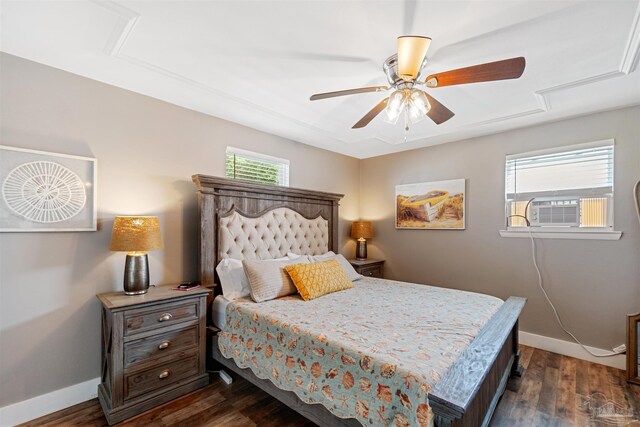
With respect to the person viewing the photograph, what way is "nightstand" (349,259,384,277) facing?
facing the viewer and to the right of the viewer

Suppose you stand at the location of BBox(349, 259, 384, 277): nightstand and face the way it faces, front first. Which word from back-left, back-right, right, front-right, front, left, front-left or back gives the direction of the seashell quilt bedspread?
front-right

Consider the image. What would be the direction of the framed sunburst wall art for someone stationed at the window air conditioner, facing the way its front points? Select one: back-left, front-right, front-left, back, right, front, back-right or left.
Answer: front-right

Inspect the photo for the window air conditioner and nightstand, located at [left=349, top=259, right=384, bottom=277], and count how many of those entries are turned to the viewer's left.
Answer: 0

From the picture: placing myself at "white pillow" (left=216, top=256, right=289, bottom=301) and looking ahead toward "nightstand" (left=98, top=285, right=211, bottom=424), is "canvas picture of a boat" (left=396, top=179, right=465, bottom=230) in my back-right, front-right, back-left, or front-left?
back-left

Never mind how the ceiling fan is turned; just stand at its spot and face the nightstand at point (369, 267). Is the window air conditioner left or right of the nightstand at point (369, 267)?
right

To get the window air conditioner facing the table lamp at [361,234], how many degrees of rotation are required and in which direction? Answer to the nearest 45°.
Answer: approximately 90° to its right

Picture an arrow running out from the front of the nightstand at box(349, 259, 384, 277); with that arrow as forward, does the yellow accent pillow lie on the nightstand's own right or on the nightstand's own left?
on the nightstand's own right

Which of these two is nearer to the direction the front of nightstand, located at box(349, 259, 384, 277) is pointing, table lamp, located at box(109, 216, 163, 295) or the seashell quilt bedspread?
the seashell quilt bedspread

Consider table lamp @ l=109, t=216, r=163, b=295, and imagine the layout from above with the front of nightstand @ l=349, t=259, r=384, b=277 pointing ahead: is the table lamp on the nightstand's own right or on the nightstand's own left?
on the nightstand's own right

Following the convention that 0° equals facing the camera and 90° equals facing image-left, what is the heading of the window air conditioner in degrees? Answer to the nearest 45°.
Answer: approximately 0°

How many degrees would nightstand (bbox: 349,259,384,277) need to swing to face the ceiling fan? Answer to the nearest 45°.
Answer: approximately 45° to its right
